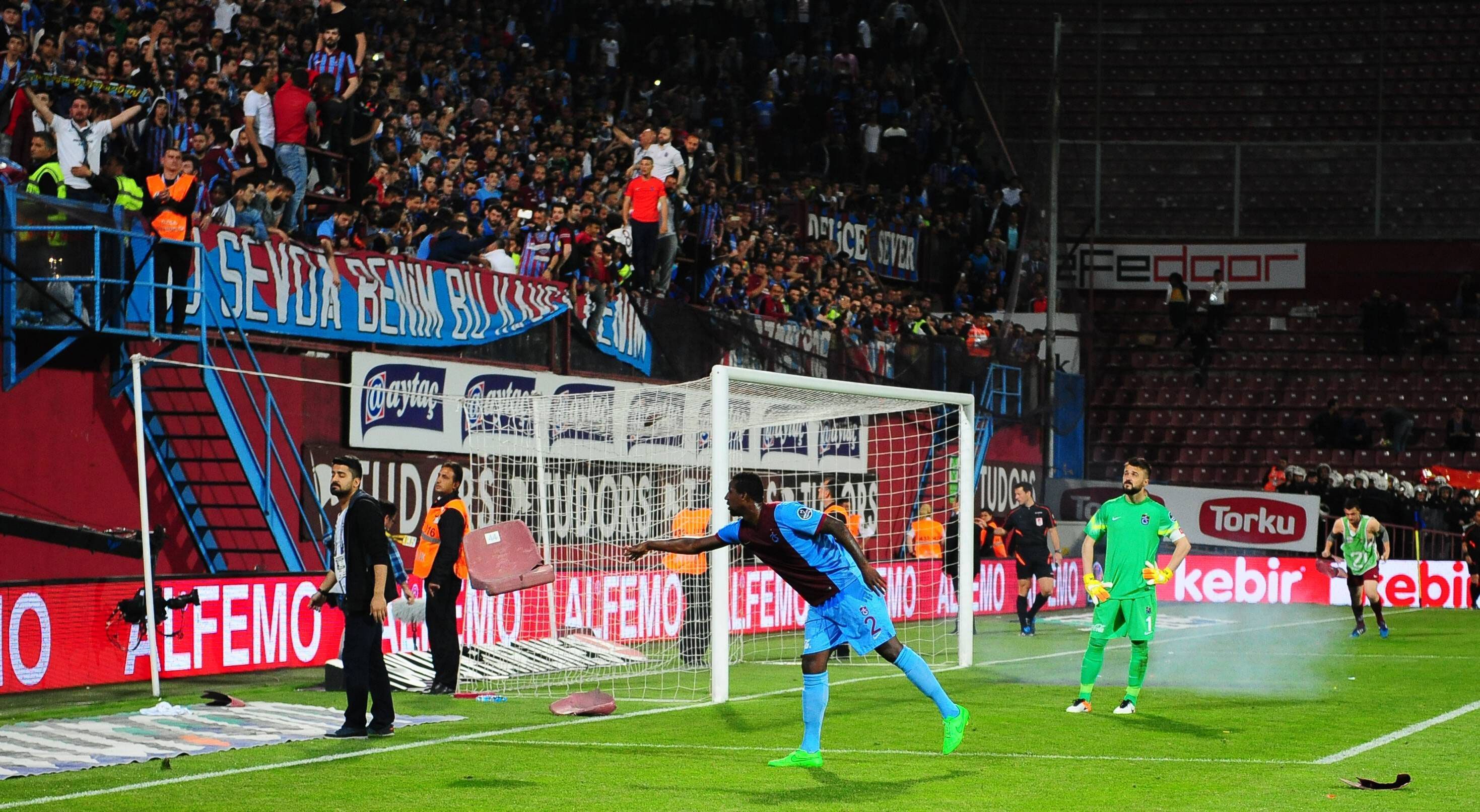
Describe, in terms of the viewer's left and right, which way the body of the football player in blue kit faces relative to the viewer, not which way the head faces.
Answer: facing the viewer and to the left of the viewer

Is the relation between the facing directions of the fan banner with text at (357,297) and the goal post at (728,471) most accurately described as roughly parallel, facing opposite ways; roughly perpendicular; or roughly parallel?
roughly parallel

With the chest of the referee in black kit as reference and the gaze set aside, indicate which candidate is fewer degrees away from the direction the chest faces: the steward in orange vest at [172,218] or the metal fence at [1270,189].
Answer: the steward in orange vest

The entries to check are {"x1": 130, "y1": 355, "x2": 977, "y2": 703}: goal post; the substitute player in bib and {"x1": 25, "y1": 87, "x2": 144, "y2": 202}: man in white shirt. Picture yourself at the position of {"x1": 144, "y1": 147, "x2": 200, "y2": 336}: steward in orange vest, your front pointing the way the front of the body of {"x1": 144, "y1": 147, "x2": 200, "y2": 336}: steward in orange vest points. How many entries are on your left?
2

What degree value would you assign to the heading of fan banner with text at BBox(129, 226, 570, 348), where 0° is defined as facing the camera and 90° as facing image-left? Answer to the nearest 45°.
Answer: approximately 315°

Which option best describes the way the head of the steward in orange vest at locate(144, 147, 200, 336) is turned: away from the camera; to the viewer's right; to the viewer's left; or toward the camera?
toward the camera

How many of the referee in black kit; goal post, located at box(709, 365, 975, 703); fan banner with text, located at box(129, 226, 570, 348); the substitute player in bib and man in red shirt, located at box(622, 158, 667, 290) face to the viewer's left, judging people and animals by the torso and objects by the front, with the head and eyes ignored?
0

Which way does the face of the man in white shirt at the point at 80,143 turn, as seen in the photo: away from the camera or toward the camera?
toward the camera

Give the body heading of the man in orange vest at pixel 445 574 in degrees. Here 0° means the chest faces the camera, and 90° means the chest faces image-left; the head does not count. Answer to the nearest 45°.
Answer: approximately 90°

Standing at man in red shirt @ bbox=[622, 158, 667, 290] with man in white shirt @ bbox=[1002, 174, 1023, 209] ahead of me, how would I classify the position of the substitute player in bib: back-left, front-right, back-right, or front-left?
front-right

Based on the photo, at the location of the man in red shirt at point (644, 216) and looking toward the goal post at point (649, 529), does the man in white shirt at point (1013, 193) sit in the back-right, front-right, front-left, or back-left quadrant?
back-left

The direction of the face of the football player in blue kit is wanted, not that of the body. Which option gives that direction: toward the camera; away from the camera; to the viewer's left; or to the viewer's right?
to the viewer's left

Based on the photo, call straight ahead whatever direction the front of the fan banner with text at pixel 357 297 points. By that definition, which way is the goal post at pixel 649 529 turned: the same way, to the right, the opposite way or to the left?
the same way

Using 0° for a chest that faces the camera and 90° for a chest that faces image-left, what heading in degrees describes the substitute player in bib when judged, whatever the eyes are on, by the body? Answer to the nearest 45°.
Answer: approximately 0°

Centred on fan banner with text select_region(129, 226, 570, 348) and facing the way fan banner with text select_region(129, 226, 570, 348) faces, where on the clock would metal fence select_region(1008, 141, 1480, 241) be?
The metal fence is roughly at 9 o'clock from the fan banner with text.

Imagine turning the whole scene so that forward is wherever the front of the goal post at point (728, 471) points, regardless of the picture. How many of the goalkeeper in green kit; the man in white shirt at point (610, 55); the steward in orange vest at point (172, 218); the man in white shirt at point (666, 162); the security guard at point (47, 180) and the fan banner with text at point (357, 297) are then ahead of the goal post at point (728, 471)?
1
